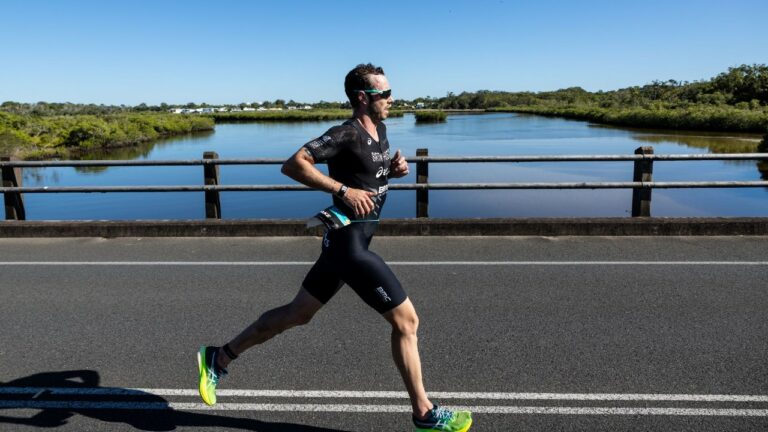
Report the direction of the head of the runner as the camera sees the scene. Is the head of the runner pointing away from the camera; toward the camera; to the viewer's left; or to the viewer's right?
to the viewer's right

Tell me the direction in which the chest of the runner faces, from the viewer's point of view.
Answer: to the viewer's right
